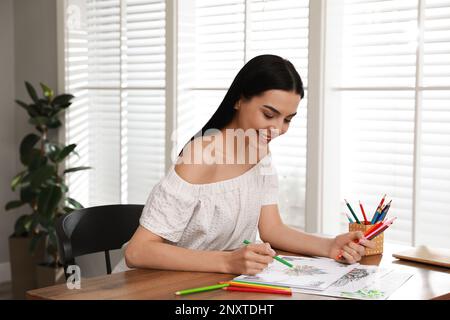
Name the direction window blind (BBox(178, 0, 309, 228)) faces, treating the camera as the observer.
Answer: facing the viewer

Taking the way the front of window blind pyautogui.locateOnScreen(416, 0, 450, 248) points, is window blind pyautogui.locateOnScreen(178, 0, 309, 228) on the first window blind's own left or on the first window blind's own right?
on the first window blind's own right

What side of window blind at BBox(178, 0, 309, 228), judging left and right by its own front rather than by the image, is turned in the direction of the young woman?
front

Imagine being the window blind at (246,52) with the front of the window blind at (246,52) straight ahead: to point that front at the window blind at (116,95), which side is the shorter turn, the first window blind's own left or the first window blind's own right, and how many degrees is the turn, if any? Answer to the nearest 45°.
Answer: approximately 135° to the first window blind's own right

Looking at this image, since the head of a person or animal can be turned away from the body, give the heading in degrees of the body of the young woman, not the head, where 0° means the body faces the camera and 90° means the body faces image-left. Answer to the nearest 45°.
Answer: approximately 315°

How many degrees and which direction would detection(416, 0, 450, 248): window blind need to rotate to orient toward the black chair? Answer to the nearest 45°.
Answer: approximately 45° to its right

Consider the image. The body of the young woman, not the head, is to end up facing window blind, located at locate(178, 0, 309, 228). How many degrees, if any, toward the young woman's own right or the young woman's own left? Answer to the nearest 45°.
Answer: approximately 135° to the young woman's own left

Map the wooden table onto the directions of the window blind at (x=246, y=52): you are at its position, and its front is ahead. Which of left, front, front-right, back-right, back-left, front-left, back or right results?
front

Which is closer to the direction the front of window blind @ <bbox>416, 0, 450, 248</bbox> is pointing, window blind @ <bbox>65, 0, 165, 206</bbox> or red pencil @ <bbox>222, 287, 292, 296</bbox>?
the red pencil

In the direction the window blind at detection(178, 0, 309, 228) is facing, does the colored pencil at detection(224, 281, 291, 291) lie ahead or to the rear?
ahead

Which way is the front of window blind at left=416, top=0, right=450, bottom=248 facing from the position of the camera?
facing the viewer

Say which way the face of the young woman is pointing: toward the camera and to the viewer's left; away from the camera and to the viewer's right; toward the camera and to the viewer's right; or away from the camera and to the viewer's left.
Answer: toward the camera and to the viewer's right

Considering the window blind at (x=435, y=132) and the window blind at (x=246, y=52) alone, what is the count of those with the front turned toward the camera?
2

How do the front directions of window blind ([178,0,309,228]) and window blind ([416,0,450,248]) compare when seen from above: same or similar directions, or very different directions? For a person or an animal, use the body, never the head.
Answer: same or similar directions
